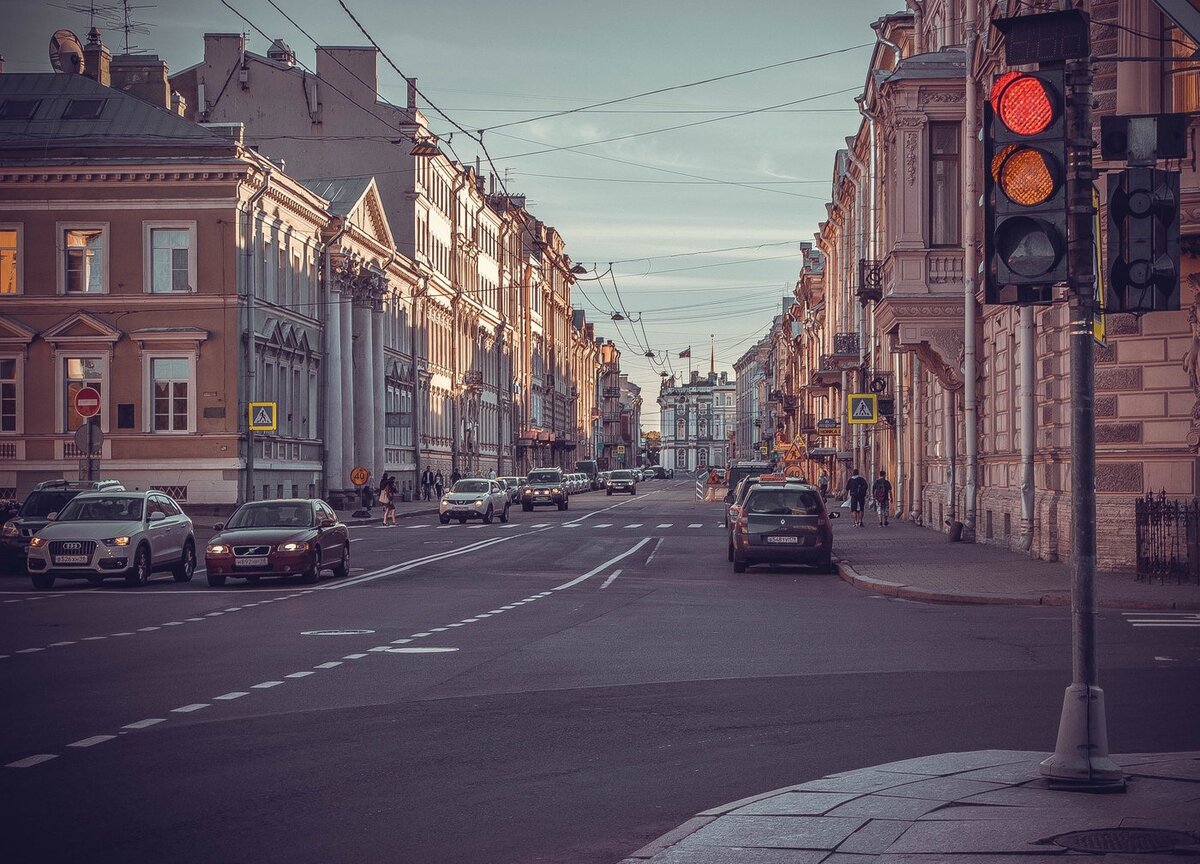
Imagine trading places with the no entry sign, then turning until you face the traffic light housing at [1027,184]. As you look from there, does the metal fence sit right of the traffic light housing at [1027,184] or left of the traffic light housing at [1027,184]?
left

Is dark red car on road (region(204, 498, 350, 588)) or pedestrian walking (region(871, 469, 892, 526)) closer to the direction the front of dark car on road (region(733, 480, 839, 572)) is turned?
the pedestrian walking

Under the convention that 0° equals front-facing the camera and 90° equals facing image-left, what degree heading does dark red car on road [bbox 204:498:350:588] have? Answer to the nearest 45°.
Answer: approximately 45°

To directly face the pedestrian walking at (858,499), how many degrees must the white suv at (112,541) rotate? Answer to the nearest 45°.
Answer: approximately 180°

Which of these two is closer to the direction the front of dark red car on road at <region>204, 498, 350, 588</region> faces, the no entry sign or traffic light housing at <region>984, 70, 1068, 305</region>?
the traffic light housing

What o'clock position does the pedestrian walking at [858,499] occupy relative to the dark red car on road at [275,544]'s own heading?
The pedestrian walking is roughly at 6 o'clock from the dark red car on road.

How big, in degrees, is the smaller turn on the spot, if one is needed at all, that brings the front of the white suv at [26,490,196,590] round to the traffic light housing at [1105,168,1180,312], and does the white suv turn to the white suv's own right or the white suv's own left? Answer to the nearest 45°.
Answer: approximately 45° to the white suv's own left

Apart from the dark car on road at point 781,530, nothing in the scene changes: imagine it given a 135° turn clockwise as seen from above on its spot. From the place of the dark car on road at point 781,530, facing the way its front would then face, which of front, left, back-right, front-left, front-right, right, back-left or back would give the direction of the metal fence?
front

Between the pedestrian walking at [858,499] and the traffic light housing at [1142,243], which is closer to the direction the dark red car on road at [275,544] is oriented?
the traffic light housing

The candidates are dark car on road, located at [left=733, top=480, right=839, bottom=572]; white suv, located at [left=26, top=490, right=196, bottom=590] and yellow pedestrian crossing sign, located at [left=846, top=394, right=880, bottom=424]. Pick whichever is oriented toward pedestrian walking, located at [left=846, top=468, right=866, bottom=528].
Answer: the dark car on road

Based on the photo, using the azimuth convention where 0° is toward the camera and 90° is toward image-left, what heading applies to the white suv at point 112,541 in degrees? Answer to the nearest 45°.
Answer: approximately 45°

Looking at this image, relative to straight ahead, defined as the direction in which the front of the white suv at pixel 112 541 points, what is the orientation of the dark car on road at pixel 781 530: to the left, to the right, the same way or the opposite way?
the opposite way

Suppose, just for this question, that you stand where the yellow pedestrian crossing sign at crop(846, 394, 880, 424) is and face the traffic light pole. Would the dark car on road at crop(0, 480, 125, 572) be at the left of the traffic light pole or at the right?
right

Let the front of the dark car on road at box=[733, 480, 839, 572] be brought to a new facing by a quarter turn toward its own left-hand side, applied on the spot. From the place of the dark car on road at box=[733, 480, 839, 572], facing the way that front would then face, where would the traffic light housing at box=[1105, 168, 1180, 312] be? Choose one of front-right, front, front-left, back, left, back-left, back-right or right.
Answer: left
